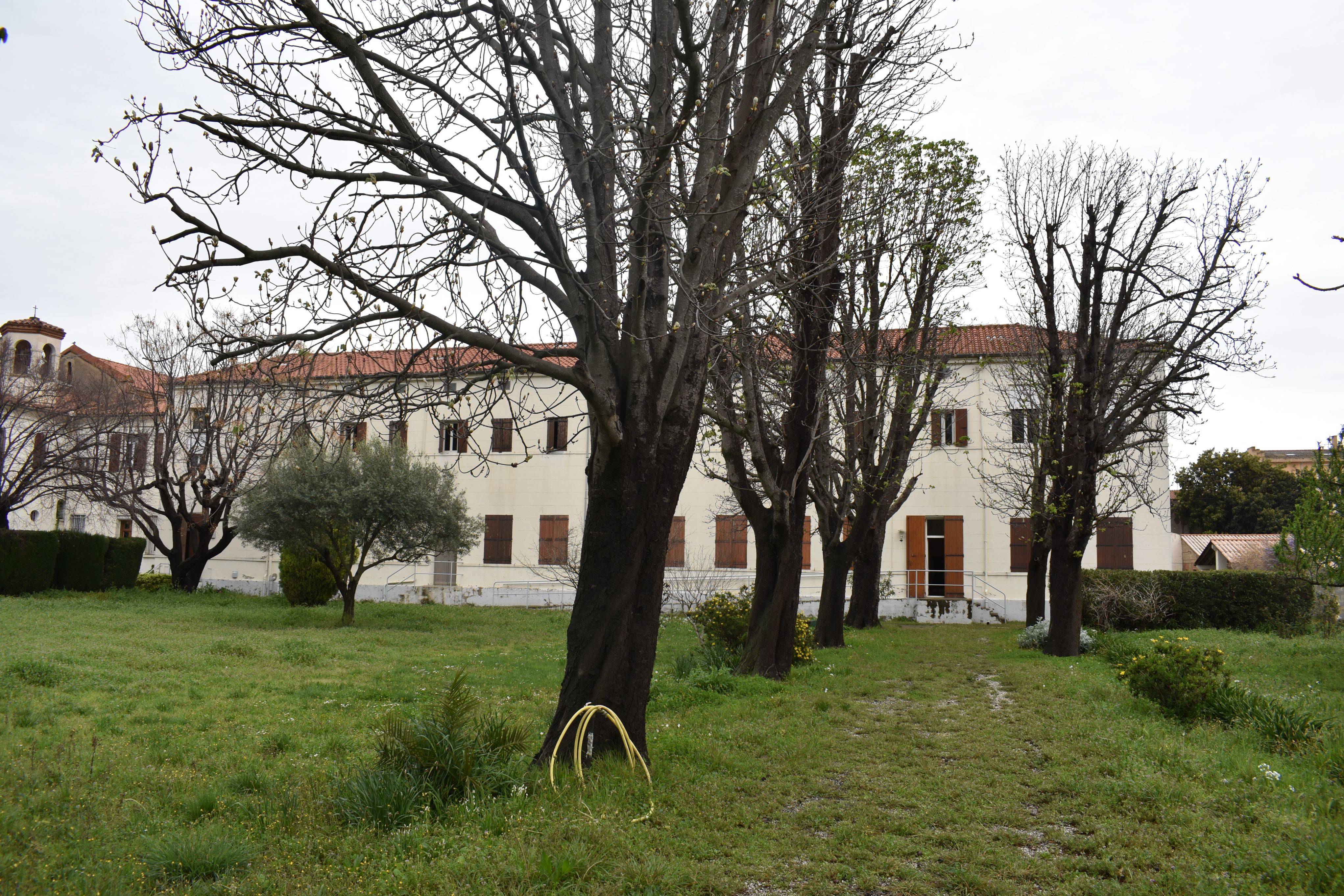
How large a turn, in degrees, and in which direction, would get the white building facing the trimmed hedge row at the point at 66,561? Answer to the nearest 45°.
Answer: approximately 90° to its right

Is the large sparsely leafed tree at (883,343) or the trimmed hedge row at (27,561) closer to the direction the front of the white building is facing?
the large sparsely leafed tree

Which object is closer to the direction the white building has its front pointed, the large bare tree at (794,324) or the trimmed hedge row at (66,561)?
the large bare tree

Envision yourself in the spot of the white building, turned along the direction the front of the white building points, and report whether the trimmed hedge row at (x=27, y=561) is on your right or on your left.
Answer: on your right

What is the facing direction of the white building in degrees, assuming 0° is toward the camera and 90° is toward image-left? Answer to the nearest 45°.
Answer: approximately 0°

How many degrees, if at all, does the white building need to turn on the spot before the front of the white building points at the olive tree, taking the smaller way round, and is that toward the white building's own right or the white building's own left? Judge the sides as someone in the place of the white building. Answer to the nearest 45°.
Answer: approximately 45° to the white building's own right

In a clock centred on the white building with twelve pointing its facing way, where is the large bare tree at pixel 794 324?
The large bare tree is roughly at 12 o'clock from the white building.

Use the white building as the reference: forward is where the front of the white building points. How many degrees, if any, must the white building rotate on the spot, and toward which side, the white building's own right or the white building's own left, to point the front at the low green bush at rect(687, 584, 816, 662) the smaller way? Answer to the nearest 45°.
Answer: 0° — it already faces it

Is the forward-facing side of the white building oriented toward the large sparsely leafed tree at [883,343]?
yes

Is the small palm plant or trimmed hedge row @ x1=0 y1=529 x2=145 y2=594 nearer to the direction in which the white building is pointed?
the small palm plant

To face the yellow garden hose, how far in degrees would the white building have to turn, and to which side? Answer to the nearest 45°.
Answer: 0° — it already faces it
